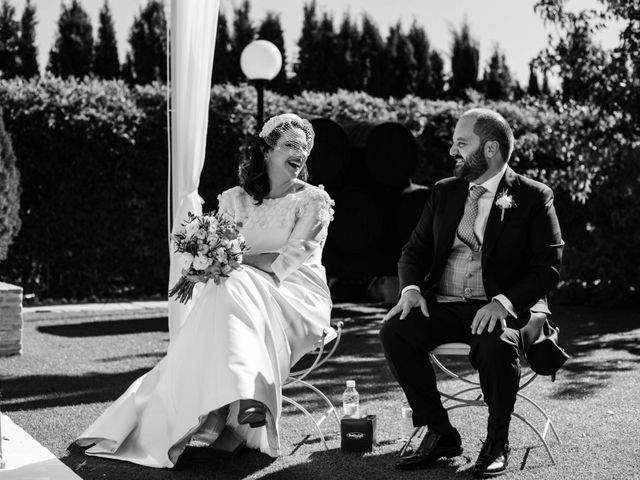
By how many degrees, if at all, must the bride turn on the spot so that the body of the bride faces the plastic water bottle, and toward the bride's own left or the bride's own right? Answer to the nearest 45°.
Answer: approximately 135° to the bride's own left

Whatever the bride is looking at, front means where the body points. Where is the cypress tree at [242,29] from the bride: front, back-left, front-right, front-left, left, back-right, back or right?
back-right

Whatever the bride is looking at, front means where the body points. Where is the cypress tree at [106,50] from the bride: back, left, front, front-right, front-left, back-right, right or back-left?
back-right

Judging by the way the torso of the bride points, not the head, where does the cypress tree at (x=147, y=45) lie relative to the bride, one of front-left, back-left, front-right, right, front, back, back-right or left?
back-right

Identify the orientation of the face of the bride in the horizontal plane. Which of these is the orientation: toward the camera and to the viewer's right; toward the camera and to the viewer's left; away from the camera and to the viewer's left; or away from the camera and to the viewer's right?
toward the camera and to the viewer's right

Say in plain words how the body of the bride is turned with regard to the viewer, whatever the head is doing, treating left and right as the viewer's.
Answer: facing the viewer and to the left of the viewer

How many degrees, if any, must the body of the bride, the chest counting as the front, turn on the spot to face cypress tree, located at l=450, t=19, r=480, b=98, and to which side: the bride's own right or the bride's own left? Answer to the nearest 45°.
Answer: approximately 135° to the bride's own right

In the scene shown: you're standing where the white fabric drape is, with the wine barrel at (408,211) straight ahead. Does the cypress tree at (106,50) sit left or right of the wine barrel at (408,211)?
left

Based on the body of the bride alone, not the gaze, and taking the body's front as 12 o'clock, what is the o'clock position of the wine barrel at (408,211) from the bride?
The wine barrel is roughly at 5 o'clock from the bride.

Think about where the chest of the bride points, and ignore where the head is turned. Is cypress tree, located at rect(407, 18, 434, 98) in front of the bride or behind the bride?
behind

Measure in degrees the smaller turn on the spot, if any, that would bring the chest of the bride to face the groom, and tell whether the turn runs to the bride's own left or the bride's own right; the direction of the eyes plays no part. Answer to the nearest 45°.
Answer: approximately 135° to the bride's own left

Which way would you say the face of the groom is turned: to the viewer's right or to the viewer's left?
to the viewer's left

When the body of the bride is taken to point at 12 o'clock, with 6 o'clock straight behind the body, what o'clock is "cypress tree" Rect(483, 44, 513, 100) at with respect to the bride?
The cypress tree is roughly at 5 o'clock from the bride.

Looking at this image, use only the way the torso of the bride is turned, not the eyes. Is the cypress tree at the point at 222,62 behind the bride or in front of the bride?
behind
